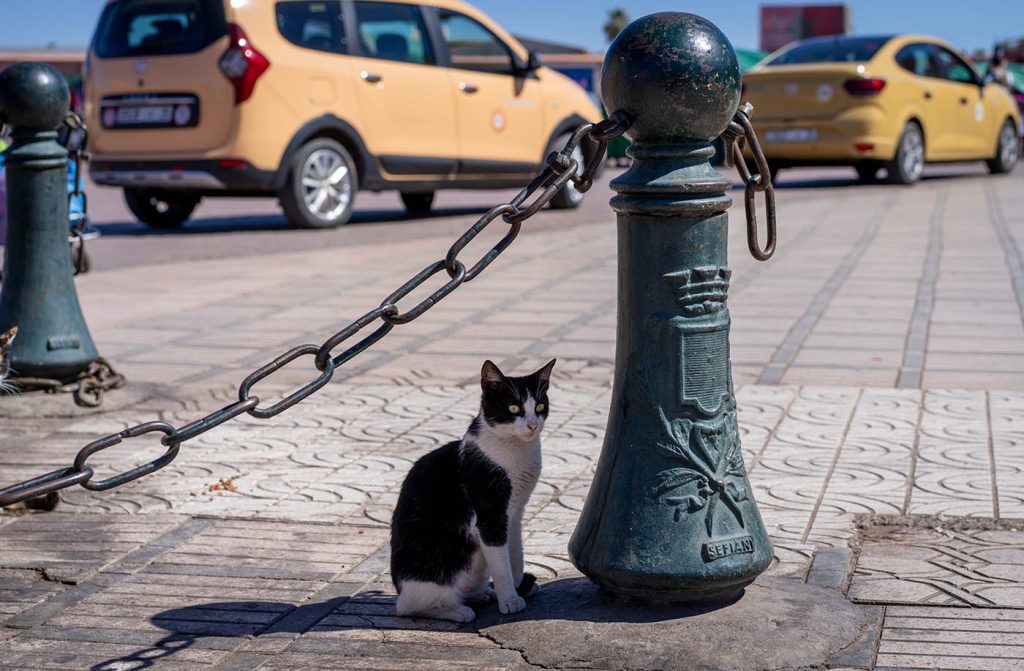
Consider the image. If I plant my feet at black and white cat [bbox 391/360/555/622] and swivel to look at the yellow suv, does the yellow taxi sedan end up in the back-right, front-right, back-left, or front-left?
front-right

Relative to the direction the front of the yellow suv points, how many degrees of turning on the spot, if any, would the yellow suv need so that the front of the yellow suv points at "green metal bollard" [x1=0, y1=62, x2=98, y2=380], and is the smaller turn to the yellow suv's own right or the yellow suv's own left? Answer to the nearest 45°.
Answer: approximately 135° to the yellow suv's own right

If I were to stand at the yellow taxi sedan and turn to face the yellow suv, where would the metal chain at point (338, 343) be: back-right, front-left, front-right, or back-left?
front-left

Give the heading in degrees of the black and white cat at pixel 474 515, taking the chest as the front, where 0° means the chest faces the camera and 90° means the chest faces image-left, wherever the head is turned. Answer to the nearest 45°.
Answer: approximately 315°

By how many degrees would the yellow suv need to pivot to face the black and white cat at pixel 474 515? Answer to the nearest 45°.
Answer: approximately 135° to its right

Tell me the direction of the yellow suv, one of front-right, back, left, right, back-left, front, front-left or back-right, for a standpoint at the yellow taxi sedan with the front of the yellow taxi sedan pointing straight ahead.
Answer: back

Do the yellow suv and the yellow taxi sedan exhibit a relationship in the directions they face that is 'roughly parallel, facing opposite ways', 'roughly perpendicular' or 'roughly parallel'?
roughly parallel

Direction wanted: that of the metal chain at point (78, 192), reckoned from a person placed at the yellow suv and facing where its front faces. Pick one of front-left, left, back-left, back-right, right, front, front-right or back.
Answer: back-right

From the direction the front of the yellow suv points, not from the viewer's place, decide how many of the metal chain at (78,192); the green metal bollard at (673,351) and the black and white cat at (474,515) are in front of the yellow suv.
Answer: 0

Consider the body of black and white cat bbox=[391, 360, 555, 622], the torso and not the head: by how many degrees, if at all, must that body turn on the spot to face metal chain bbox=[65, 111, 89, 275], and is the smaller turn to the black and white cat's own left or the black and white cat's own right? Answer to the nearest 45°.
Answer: approximately 180°

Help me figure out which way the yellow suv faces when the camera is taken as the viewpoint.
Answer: facing away from the viewer and to the right of the viewer

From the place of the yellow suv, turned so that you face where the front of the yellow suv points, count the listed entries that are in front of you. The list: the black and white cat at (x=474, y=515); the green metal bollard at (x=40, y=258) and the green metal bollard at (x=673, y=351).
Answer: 0

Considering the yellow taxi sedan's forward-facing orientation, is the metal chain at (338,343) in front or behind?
behind

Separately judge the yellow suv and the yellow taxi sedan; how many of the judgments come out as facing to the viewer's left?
0

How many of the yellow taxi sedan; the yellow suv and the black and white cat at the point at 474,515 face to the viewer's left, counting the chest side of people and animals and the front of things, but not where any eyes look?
0

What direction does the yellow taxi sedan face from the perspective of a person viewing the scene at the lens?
facing away from the viewer and to the right of the viewer
